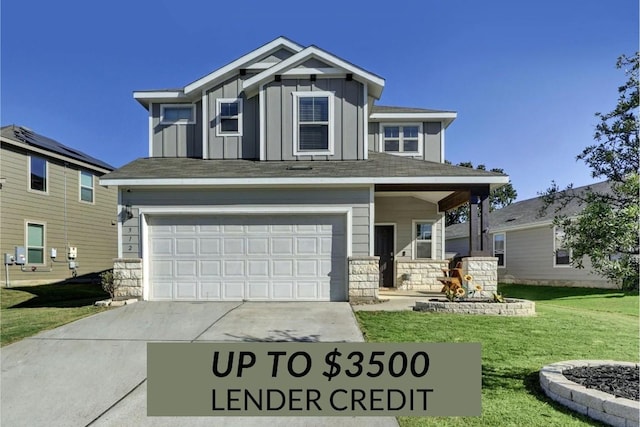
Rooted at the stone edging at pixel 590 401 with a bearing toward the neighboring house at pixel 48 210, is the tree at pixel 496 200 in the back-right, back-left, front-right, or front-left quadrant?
front-right

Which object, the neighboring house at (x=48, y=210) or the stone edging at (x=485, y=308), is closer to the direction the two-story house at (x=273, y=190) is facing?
the stone edging

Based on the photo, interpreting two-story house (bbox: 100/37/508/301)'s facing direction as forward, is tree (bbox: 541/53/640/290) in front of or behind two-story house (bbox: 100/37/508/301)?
in front

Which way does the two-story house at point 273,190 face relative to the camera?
toward the camera

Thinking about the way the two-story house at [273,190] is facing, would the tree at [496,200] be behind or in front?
behind

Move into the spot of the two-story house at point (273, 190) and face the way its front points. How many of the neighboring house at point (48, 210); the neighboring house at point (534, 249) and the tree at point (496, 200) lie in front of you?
0
